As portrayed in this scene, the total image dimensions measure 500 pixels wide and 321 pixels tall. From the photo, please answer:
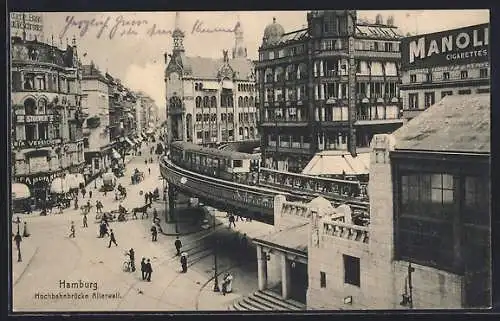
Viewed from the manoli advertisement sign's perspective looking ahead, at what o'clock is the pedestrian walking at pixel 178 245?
The pedestrian walking is roughly at 1 o'clock from the manoli advertisement sign.

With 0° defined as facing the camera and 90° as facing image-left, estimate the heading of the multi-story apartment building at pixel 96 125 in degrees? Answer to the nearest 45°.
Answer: approximately 315°

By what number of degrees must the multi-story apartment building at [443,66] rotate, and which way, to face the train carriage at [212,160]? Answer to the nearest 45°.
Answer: approximately 45° to its right

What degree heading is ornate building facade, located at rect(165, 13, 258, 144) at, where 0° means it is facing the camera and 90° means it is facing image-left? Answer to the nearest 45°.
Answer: approximately 0°
